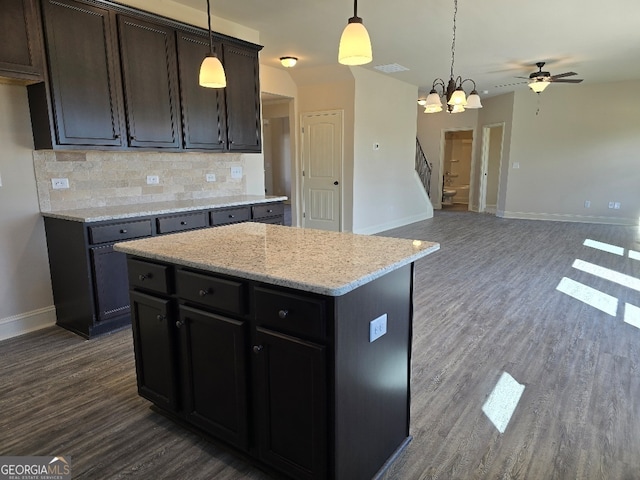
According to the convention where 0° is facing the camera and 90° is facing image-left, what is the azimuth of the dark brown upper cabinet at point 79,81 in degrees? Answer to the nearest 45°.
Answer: approximately 315°

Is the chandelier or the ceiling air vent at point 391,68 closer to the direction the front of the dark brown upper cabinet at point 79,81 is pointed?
the chandelier

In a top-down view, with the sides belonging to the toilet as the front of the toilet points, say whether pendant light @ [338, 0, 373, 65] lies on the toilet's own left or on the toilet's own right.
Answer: on the toilet's own right

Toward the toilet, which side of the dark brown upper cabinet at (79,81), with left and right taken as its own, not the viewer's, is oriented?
left

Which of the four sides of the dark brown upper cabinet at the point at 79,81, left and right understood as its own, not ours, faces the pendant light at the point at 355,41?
front

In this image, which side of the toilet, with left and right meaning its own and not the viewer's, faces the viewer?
right

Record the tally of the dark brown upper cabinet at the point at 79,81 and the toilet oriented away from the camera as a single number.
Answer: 0

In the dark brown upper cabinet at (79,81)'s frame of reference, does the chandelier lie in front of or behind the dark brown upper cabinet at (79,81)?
in front

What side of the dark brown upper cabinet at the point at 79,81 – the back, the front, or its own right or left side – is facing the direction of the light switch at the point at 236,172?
left
